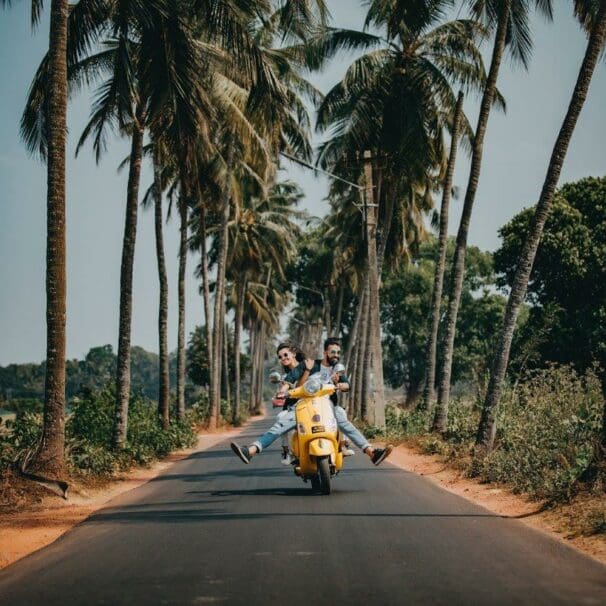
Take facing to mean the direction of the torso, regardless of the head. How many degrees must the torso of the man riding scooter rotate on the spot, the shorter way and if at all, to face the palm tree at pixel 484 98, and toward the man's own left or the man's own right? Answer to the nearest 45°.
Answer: approximately 135° to the man's own left

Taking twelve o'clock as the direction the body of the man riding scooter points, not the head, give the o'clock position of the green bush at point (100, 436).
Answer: The green bush is roughly at 5 o'clock from the man riding scooter.

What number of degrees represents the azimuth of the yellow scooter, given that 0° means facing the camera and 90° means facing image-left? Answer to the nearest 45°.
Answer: approximately 0°

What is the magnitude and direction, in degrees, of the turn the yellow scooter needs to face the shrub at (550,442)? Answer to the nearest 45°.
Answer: approximately 135° to its left

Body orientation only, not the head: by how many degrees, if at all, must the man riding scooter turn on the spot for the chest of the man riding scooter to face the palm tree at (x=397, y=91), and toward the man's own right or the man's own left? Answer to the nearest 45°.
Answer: approximately 180°

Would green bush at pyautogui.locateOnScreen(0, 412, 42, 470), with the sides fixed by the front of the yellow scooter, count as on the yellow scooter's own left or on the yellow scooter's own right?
on the yellow scooter's own right

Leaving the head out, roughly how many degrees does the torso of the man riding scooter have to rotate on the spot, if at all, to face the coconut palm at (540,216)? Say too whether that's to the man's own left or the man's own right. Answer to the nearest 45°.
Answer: approximately 135° to the man's own left

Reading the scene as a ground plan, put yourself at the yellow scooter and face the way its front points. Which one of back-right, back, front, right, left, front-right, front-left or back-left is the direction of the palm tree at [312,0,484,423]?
back

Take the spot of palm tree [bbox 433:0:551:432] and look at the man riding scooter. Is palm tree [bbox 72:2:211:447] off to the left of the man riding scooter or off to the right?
right

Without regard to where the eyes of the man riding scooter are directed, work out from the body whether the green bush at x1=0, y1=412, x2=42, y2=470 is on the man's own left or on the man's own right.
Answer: on the man's own right

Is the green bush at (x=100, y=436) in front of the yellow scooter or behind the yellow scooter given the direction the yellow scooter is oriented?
behind
